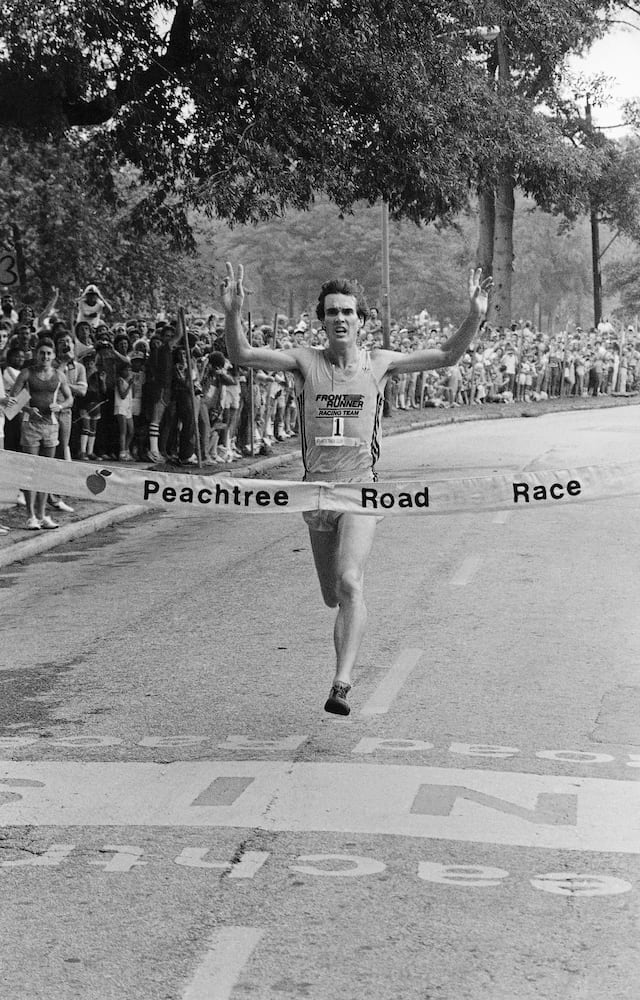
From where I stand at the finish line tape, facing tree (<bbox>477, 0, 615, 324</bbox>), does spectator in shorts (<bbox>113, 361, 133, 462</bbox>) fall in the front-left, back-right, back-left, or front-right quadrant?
front-left

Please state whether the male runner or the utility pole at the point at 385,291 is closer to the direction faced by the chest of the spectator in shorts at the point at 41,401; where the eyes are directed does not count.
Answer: the male runner

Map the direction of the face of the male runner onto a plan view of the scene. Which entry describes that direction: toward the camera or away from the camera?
toward the camera

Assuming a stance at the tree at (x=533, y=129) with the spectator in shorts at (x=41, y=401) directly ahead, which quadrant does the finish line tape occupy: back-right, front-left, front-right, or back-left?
front-left

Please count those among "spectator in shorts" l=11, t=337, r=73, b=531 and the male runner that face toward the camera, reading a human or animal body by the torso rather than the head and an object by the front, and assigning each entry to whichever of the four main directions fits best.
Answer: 2

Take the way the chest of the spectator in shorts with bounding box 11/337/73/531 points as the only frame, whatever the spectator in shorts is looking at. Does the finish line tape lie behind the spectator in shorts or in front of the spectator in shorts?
in front

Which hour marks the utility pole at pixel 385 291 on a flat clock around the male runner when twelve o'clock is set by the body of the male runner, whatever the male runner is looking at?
The utility pole is roughly at 6 o'clock from the male runner.

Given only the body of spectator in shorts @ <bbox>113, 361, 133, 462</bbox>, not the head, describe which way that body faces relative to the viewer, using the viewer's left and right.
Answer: facing the viewer and to the right of the viewer

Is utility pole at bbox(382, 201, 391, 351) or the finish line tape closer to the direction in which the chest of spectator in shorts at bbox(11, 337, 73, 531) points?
the finish line tape

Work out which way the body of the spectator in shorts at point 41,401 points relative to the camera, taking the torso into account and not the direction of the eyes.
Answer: toward the camera

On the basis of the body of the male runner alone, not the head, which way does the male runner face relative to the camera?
toward the camera

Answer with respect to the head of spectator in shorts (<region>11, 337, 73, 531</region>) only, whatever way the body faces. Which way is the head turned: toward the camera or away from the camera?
toward the camera

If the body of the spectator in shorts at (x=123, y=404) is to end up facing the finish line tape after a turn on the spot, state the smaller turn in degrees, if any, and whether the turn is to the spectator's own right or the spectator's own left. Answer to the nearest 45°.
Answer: approximately 45° to the spectator's own right

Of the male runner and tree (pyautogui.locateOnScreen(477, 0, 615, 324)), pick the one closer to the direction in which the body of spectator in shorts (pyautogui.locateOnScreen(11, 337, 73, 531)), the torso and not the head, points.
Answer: the male runner
